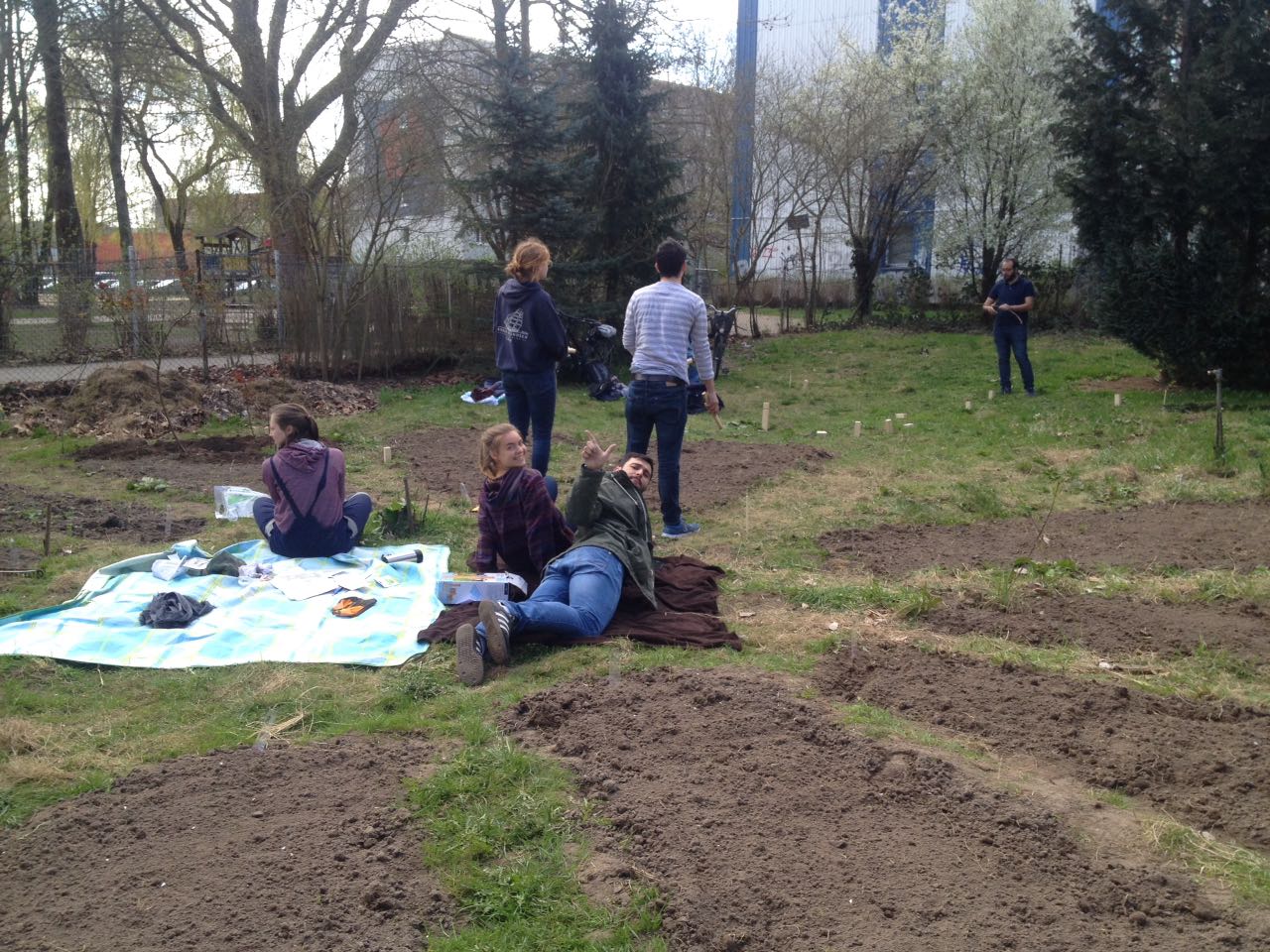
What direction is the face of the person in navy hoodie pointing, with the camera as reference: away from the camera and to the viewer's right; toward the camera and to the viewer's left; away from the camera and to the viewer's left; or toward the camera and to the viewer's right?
away from the camera and to the viewer's right

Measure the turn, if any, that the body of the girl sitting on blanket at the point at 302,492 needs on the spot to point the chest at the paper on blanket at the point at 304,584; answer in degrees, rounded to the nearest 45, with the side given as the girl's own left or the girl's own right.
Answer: approximately 180°

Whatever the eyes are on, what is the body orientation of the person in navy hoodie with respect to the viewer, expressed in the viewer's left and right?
facing away from the viewer and to the right of the viewer

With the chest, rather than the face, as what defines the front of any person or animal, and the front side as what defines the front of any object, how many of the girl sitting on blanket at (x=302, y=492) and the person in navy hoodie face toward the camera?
0

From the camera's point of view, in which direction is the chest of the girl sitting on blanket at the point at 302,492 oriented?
away from the camera

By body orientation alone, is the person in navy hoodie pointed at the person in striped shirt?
no

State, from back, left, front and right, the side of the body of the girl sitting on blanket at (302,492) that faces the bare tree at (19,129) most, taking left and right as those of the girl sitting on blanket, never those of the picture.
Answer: front

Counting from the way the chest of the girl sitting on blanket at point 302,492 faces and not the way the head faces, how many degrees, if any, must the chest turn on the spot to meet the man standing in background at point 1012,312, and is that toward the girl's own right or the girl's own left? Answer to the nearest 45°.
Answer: approximately 45° to the girl's own right

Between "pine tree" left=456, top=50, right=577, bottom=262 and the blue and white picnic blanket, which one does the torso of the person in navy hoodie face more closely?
the pine tree

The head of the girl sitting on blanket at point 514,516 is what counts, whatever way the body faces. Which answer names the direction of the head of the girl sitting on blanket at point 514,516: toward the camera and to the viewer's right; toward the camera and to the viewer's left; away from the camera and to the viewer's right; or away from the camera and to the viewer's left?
toward the camera and to the viewer's right

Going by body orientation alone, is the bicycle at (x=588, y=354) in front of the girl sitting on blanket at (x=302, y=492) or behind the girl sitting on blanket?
in front

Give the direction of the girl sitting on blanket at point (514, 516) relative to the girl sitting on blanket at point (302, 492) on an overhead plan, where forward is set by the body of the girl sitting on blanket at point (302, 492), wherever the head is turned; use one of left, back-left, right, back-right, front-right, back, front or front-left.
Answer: back-right

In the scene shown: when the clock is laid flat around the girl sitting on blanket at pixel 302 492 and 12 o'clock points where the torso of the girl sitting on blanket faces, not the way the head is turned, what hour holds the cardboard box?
The cardboard box is roughly at 5 o'clock from the girl sitting on blanket.

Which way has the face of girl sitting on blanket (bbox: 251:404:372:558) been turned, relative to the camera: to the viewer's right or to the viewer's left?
to the viewer's left

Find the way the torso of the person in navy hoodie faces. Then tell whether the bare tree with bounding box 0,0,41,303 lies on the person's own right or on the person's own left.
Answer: on the person's own left

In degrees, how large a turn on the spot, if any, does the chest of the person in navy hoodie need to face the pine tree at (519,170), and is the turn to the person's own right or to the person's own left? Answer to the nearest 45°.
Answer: approximately 45° to the person's own left

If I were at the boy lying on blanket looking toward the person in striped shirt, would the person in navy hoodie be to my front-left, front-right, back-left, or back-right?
front-left

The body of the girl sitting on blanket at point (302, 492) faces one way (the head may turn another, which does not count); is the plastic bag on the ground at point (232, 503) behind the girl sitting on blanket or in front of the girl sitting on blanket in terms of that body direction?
in front
